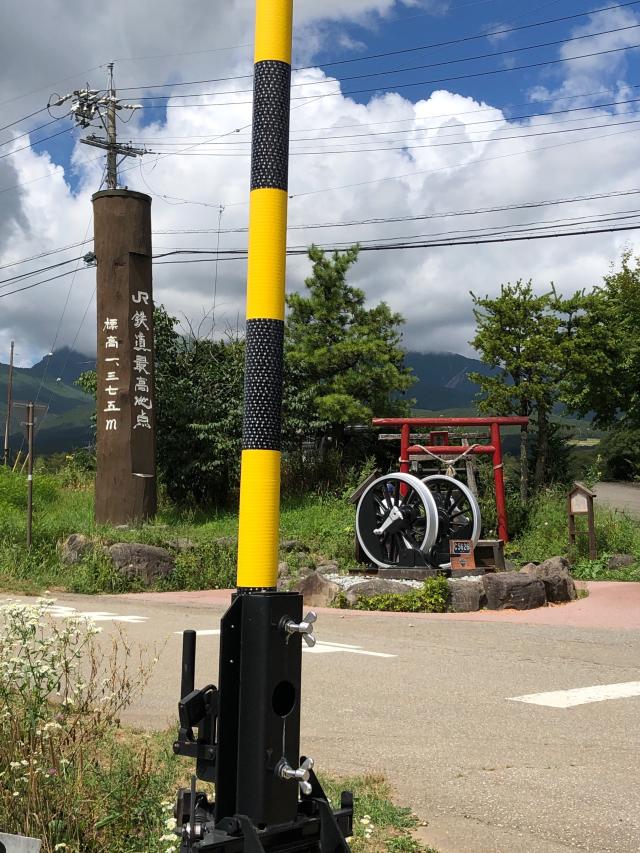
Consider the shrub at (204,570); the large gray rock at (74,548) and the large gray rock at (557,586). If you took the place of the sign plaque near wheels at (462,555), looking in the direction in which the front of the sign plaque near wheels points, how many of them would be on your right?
2

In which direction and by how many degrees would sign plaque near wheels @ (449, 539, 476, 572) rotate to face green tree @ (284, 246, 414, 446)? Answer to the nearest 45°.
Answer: approximately 180°

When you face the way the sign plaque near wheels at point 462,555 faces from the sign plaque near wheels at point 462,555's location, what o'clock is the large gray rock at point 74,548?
The large gray rock is roughly at 3 o'clock from the sign plaque near wheels.

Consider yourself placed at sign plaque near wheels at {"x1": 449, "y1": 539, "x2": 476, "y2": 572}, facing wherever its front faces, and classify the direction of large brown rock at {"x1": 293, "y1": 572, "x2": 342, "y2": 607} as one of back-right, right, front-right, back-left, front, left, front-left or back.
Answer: front-right

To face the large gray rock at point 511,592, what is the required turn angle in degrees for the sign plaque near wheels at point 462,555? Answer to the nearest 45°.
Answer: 0° — it already faces it

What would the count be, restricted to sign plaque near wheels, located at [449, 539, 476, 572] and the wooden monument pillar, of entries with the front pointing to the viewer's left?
0

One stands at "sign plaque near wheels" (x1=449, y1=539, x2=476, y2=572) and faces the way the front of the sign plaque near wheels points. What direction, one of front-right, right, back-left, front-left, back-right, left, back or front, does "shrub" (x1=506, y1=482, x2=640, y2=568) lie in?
back-left

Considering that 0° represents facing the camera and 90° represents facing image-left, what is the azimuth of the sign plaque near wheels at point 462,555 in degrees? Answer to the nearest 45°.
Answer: approximately 0°

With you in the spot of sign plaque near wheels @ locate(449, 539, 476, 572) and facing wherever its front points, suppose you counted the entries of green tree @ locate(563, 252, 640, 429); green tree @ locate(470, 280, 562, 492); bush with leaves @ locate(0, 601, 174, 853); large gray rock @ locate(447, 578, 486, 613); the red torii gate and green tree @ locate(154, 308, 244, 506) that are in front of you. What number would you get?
2

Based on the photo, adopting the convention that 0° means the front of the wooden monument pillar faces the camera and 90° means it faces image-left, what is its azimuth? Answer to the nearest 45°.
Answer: approximately 315°

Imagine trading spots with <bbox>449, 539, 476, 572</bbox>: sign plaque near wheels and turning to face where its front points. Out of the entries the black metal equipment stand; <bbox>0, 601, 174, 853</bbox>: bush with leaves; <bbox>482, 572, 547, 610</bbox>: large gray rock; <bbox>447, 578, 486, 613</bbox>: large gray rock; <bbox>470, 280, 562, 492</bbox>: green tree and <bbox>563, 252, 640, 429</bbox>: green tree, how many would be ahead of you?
4
